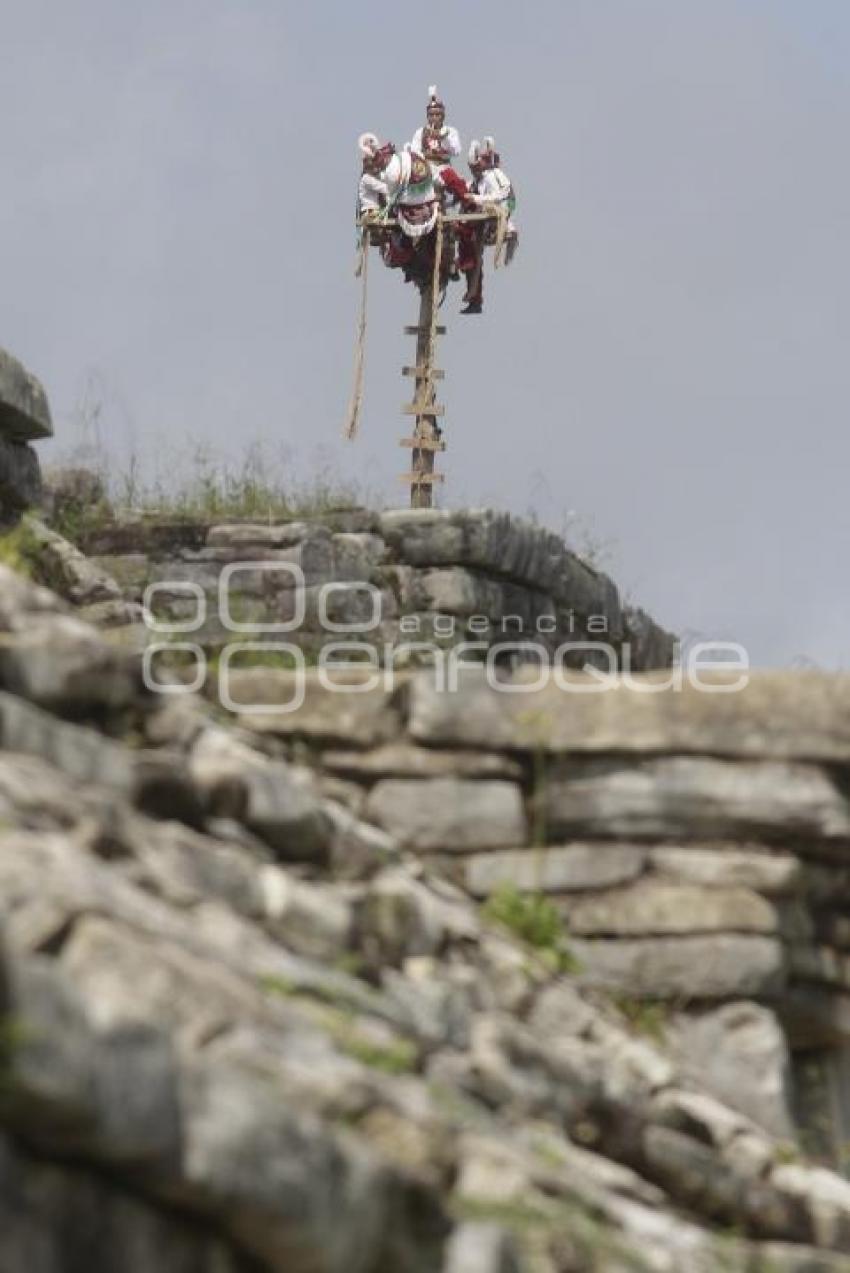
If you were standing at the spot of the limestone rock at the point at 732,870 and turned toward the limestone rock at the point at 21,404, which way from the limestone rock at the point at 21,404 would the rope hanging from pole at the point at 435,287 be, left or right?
right

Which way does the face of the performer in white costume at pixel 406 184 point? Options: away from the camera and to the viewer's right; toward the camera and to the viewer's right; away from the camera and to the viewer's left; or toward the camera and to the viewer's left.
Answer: toward the camera and to the viewer's left

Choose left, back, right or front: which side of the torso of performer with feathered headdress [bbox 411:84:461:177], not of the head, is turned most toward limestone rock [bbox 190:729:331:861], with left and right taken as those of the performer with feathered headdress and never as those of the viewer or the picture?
front

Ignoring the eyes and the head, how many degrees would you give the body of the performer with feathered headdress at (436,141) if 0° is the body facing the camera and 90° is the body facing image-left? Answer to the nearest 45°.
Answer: approximately 0°
